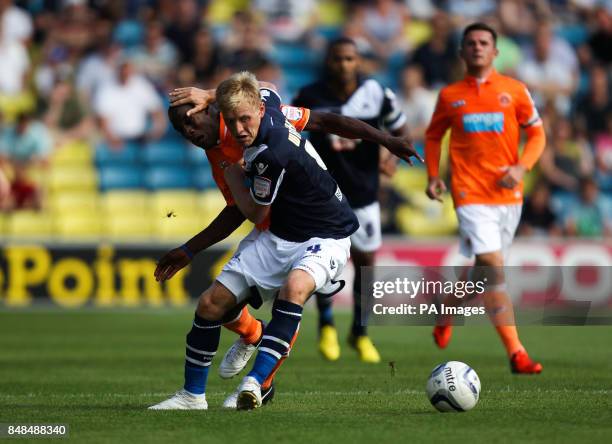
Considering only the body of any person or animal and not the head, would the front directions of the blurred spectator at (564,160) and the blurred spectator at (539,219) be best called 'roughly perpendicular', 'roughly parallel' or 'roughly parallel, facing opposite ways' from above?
roughly parallel

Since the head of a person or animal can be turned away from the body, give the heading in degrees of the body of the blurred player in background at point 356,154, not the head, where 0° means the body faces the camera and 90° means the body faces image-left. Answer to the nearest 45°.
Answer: approximately 0°

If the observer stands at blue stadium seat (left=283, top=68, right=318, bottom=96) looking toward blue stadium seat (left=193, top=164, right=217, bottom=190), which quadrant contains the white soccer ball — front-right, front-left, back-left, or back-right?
front-left

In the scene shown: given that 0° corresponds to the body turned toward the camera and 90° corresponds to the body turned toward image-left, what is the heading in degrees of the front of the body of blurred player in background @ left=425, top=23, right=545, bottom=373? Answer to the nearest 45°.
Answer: approximately 0°

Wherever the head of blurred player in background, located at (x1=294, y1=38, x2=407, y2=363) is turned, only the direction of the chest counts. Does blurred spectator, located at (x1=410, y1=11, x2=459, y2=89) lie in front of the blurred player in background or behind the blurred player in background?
behind

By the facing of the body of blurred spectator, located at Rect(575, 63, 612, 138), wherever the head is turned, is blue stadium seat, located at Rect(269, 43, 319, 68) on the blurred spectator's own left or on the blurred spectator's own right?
on the blurred spectator's own right

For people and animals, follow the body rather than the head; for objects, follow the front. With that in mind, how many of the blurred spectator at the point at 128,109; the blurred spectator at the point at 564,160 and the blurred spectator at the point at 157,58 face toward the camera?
3

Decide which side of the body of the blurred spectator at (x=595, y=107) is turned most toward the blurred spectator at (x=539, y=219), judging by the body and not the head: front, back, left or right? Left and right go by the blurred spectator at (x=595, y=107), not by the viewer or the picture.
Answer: front

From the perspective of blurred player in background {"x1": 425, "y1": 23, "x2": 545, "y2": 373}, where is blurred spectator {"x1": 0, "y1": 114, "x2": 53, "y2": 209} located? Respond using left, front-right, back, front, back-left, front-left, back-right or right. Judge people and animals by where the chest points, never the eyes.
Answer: back-right

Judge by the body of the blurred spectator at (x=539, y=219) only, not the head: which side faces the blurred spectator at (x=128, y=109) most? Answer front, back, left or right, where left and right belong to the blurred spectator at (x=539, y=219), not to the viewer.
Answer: right

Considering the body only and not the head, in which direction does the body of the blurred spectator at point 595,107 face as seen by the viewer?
toward the camera

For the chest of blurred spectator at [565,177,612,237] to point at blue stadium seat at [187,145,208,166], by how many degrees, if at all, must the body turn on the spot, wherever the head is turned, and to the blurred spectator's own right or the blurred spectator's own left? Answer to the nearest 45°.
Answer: approximately 90° to the blurred spectator's own right

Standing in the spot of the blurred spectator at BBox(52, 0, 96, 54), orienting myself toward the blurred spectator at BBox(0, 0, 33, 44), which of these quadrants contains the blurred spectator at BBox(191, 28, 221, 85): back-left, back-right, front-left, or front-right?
back-left

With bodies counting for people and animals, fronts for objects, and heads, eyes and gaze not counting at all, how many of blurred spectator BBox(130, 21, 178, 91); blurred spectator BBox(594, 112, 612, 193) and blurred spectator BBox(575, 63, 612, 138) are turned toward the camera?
3

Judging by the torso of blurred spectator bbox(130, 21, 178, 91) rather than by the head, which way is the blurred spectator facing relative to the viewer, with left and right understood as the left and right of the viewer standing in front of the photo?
facing the viewer
